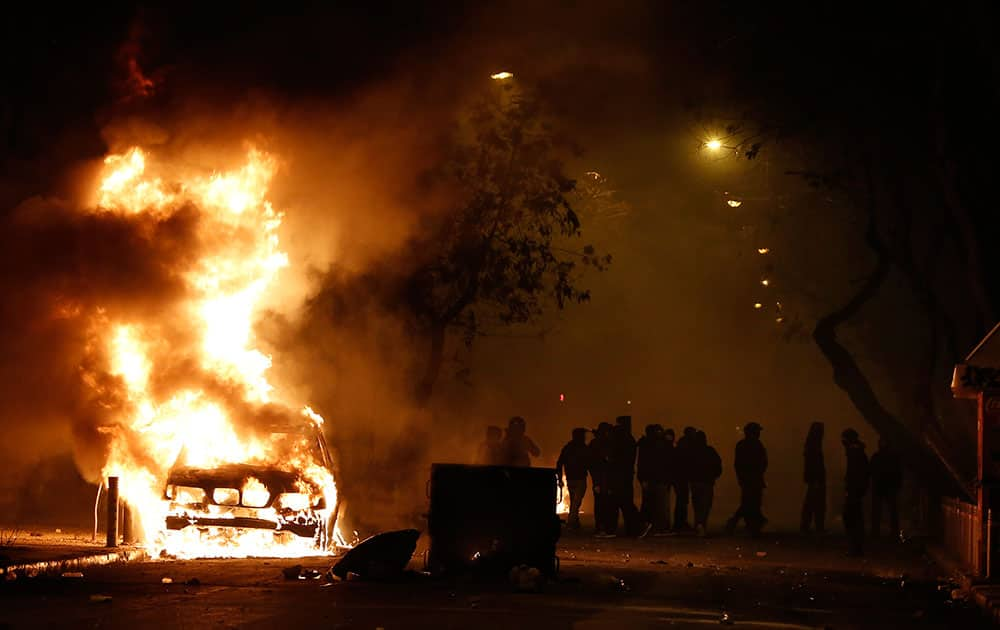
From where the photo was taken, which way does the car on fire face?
toward the camera

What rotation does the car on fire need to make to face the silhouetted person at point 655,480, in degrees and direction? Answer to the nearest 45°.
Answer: approximately 135° to its left

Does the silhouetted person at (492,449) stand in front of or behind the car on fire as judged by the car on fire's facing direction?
behind

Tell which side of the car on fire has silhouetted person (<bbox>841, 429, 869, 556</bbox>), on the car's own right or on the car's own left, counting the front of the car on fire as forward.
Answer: on the car's own left

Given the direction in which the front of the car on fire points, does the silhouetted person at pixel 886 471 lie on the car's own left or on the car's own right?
on the car's own left

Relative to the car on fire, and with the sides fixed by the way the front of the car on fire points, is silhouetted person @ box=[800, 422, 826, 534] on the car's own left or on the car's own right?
on the car's own left

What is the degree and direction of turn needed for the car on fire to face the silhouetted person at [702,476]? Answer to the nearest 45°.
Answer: approximately 135° to its left

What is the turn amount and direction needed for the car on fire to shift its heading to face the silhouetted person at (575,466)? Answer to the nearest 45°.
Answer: approximately 135° to its left

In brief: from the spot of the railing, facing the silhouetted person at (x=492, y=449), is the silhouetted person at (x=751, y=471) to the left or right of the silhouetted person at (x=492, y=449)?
right

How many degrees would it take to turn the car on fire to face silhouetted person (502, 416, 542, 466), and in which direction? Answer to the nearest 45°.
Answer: approximately 135° to its left
